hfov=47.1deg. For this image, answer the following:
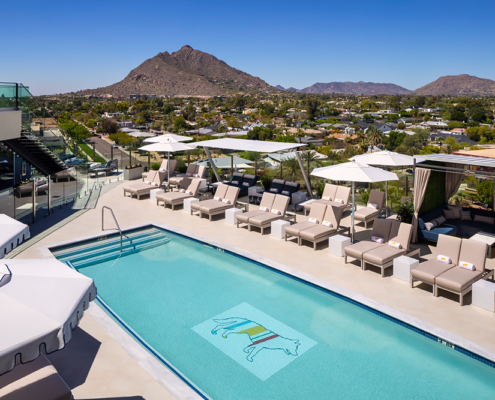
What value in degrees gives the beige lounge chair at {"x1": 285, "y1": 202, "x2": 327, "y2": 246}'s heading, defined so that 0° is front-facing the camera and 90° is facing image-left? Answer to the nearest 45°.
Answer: approximately 45°

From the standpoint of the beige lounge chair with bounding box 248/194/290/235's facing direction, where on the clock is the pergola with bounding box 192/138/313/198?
The pergola is roughly at 4 o'clock from the beige lounge chair.

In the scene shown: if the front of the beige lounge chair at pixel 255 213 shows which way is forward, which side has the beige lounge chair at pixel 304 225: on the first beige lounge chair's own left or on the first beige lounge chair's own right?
on the first beige lounge chair's own left

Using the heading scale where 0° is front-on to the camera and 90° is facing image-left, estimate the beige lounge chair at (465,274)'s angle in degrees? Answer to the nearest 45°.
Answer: approximately 45°

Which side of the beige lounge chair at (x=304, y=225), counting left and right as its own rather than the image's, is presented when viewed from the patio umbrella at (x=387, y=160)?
back

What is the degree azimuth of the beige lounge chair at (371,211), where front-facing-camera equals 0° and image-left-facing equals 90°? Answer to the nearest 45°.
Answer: approximately 45°

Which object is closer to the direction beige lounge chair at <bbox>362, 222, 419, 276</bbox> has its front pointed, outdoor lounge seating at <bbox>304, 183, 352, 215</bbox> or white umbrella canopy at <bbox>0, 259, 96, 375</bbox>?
the white umbrella canopy

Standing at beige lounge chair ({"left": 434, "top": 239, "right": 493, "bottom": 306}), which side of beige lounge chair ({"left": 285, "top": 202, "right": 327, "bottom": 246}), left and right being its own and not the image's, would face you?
left
